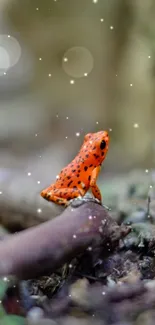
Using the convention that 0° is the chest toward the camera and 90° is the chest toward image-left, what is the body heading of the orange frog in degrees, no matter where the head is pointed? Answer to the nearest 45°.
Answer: approximately 225°
